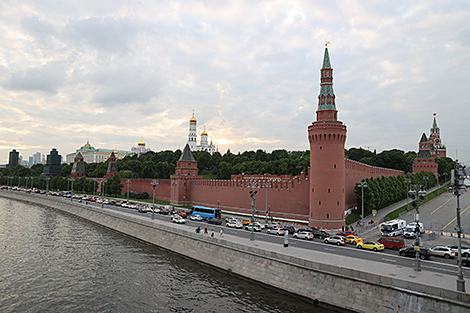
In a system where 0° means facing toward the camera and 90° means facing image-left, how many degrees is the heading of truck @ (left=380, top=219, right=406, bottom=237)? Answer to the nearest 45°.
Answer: approximately 45°

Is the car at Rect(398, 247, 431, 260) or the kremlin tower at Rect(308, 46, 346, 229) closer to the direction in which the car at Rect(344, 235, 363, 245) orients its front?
the kremlin tower

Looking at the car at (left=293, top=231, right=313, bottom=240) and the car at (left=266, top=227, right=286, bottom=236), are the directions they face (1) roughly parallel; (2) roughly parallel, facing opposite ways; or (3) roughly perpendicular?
roughly parallel

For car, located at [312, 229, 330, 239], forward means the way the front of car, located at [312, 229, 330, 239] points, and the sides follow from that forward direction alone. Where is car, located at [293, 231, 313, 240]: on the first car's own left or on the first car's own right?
on the first car's own left

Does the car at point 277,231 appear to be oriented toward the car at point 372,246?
no

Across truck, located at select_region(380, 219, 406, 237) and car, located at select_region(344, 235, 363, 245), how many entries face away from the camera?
0

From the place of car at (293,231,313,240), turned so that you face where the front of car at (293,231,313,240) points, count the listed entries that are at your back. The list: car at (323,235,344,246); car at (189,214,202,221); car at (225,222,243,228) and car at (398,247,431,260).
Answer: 2

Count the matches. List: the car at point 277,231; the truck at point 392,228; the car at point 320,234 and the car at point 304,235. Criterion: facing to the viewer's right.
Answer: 0

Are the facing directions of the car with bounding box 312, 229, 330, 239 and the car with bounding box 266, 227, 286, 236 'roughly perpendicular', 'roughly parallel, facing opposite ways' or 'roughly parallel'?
roughly parallel

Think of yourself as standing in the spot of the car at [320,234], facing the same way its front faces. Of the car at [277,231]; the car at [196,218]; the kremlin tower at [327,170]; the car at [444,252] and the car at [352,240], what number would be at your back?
2
